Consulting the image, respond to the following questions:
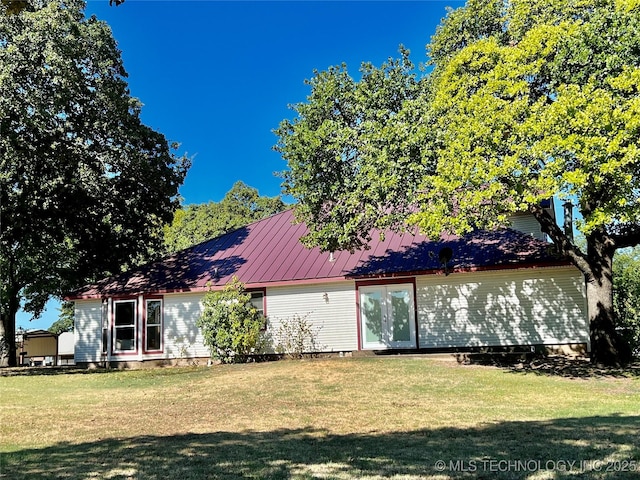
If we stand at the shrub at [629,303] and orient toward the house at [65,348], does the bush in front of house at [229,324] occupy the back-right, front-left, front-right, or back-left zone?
front-left

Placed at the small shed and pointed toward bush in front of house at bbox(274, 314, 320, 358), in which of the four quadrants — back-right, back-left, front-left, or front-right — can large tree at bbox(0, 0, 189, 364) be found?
front-right

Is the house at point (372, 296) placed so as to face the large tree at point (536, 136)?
no

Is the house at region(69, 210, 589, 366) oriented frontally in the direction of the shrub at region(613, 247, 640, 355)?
no

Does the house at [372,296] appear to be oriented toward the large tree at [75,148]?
no

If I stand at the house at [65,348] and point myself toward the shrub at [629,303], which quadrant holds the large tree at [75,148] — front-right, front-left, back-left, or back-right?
front-right
